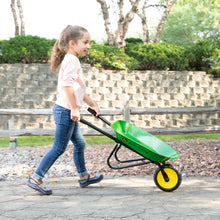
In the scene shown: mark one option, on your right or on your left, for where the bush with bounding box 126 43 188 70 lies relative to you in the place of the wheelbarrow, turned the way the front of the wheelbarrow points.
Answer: on your left

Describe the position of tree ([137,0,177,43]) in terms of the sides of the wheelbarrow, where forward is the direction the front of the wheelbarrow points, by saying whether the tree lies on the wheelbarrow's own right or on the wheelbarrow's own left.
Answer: on the wheelbarrow's own left

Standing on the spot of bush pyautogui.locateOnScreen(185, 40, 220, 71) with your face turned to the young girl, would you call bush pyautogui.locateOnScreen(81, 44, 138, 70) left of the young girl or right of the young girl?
right

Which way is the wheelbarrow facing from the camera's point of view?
to the viewer's right

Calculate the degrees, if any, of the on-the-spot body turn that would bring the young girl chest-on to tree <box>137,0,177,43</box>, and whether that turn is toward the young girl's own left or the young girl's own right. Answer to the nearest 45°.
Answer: approximately 90° to the young girl's own left

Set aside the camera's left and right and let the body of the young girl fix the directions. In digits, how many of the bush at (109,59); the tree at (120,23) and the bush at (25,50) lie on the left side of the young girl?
3

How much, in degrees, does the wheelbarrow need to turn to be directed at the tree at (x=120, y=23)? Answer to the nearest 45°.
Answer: approximately 90° to its left

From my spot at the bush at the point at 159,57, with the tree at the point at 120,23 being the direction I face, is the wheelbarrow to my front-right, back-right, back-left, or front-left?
back-left

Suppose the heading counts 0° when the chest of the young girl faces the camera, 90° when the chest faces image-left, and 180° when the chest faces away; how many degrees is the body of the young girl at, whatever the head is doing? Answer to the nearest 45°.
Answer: approximately 270°

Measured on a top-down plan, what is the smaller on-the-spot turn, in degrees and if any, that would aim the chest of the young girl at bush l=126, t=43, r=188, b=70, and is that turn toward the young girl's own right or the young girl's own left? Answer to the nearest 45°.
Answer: approximately 90° to the young girl's own left

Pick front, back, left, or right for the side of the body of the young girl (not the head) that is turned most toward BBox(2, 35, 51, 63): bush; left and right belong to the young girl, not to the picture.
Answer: left
